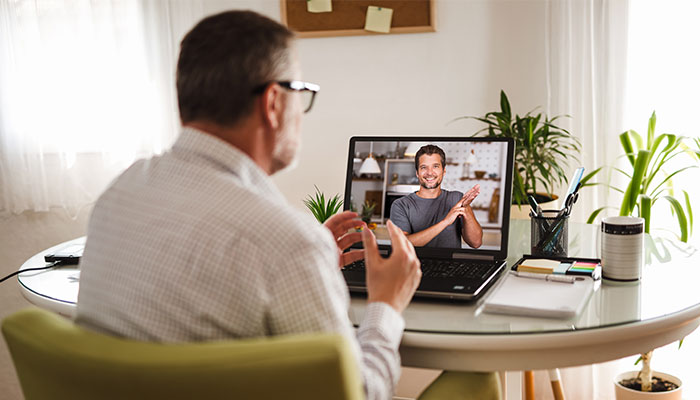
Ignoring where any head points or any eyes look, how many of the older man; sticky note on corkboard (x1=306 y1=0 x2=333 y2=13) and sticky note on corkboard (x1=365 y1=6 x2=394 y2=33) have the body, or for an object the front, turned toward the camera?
2

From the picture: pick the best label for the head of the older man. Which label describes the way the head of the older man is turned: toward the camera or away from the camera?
away from the camera

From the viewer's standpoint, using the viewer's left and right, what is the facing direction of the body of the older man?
facing away from the viewer and to the right of the viewer

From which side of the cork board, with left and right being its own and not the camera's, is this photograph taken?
front

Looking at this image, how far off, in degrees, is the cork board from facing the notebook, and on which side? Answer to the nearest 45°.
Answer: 0° — it already faces it

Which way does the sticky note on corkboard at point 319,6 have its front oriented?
toward the camera

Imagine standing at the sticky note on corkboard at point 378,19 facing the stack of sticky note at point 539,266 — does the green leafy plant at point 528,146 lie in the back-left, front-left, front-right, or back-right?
front-left

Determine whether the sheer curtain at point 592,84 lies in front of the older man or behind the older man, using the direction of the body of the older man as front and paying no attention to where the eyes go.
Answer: in front

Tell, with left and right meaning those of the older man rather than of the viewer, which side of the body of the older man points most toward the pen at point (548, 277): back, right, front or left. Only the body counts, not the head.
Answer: front

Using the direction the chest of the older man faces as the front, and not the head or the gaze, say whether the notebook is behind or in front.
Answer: in front

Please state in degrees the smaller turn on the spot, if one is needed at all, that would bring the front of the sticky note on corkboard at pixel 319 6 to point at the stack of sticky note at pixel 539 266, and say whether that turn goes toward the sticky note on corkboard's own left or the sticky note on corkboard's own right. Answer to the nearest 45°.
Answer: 0° — it already faces it

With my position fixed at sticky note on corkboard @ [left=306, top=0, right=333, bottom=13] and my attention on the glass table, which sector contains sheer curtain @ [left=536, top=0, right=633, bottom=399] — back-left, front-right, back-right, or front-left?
front-left

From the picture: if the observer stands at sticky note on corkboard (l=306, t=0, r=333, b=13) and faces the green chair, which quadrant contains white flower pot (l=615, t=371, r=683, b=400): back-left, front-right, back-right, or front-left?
front-left

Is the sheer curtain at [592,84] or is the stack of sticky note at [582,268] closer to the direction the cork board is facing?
the stack of sticky note

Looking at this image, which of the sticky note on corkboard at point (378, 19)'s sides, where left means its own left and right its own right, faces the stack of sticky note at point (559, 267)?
front

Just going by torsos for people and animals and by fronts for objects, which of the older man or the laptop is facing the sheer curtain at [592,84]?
the older man
